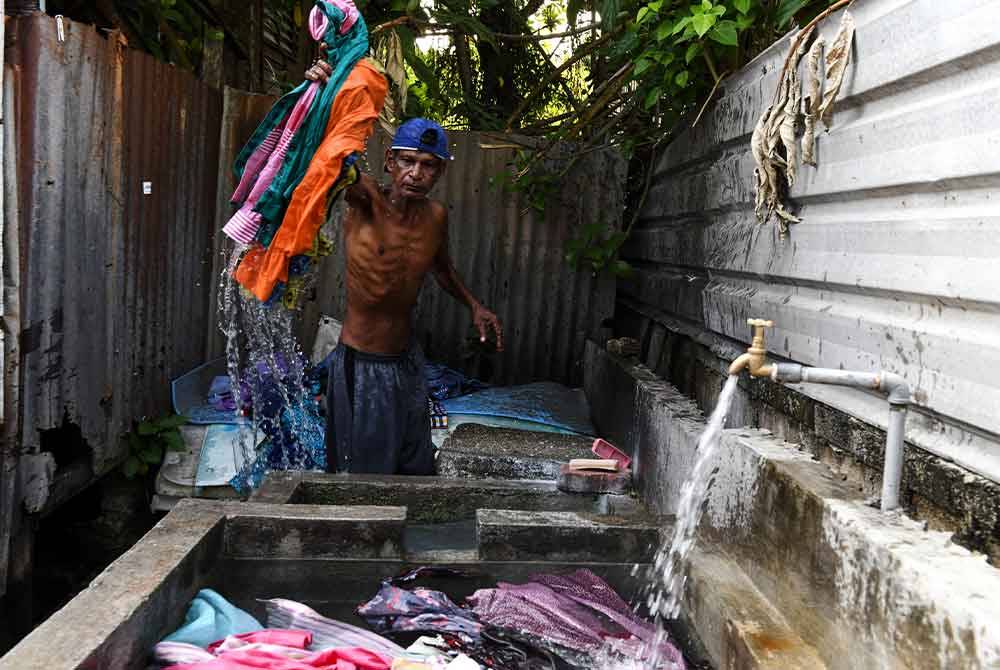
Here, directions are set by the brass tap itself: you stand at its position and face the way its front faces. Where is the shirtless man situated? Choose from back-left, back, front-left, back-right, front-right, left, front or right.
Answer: front-right

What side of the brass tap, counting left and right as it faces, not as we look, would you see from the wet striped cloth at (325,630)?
front

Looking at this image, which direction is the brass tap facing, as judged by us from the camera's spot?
facing to the left of the viewer

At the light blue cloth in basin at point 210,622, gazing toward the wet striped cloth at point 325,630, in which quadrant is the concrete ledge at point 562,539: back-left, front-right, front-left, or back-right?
front-left

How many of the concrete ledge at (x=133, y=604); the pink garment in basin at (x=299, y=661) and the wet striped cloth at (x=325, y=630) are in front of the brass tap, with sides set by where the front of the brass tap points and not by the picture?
3

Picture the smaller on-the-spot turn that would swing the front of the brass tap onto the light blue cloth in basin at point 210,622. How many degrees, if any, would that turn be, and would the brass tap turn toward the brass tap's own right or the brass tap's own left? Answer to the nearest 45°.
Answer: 0° — it already faces it

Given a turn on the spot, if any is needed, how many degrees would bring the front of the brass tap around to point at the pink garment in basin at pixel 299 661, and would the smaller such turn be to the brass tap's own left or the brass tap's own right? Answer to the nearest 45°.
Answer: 0° — it already faces it

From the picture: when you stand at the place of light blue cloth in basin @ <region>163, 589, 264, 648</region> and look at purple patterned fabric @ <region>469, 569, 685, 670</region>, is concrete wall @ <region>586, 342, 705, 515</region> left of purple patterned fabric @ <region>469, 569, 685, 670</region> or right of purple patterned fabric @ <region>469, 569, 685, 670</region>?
left
